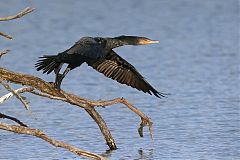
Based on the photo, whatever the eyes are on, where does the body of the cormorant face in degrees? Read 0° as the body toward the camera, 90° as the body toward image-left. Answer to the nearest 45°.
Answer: approximately 270°
